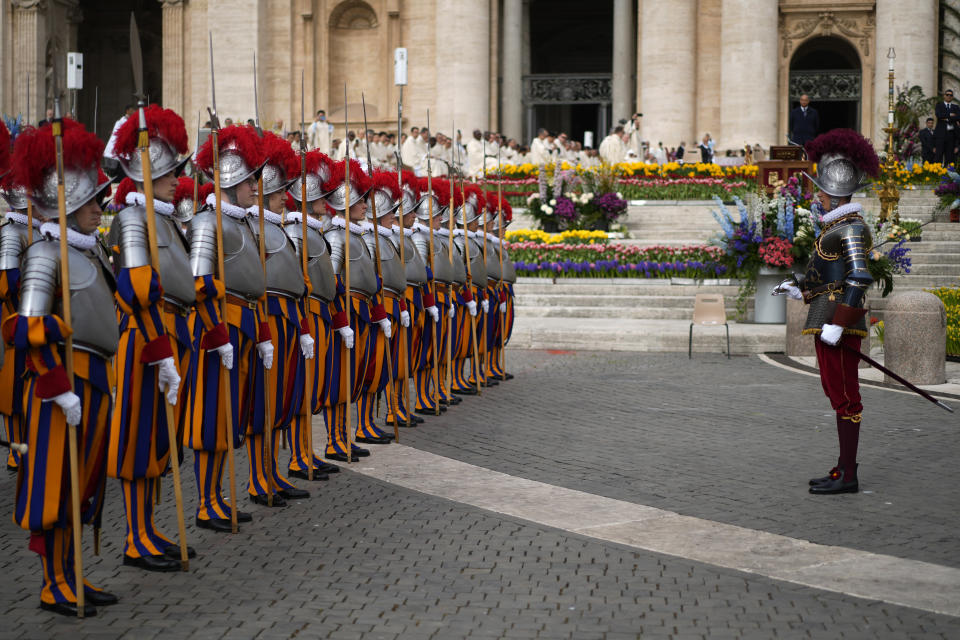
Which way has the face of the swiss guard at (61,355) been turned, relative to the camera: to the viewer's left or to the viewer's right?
to the viewer's right

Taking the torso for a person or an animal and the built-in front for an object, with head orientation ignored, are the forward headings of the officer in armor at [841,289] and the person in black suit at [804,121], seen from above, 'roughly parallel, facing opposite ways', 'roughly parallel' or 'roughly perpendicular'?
roughly perpendicular

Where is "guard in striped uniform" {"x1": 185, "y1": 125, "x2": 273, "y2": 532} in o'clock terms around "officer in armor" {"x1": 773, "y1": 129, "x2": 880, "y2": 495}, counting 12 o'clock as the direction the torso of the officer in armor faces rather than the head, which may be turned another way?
The guard in striped uniform is roughly at 11 o'clock from the officer in armor.

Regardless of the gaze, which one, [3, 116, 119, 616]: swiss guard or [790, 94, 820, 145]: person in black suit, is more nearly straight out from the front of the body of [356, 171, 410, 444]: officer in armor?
the person in black suit

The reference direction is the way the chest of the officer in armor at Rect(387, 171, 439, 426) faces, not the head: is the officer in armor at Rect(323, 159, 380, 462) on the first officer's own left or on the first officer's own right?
on the first officer's own right

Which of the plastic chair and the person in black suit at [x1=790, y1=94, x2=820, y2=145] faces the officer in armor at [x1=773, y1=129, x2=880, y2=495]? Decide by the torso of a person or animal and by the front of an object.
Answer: the person in black suit

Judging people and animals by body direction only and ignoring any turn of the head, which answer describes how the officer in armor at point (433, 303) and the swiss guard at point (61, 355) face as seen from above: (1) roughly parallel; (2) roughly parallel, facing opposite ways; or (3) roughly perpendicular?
roughly parallel

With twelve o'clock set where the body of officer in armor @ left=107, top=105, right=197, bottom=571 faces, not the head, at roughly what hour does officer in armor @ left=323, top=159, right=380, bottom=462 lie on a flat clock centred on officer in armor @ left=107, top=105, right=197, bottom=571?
officer in armor @ left=323, top=159, right=380, bottom=462 is roughly at 10 o'clock from officer in armor @ left=107, top=105, right=197, bottom=571.

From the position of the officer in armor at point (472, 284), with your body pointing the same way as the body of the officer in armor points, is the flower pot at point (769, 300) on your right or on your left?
on your left

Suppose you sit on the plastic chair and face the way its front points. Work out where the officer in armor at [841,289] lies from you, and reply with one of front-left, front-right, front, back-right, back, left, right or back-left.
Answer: front

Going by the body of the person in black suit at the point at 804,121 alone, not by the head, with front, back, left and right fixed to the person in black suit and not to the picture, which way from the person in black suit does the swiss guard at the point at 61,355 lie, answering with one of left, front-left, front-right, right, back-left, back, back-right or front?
front

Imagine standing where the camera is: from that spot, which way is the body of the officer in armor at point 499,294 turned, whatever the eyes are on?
to the viewer's right

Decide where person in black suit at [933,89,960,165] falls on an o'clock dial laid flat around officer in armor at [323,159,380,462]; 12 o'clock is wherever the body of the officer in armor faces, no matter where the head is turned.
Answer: The person in black suit is roughly at 10 o'clock from the officer in armor.

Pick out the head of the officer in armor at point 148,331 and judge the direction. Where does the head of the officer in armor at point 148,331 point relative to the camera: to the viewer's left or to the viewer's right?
to the viewer's right

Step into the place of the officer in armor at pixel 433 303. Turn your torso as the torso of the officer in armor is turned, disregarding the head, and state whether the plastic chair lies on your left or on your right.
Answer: on your left

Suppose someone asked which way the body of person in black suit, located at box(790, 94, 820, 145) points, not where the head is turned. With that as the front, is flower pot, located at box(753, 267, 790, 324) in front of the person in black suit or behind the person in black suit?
in front

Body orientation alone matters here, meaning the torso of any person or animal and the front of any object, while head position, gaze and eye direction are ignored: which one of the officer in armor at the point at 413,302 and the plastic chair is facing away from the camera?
the plastic chair
